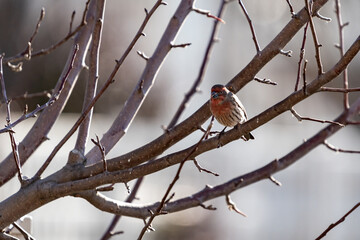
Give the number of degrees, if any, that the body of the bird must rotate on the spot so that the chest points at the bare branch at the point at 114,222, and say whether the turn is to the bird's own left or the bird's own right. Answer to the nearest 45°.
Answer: approximately 45° to the bird's own right

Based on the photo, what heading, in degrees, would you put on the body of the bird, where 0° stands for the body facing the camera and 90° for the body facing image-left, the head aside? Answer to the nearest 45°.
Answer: approximately 45°

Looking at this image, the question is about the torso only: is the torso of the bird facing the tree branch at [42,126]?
no

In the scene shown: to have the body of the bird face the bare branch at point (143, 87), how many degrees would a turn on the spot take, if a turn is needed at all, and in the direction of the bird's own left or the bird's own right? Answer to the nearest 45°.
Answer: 0° — it already faces it
